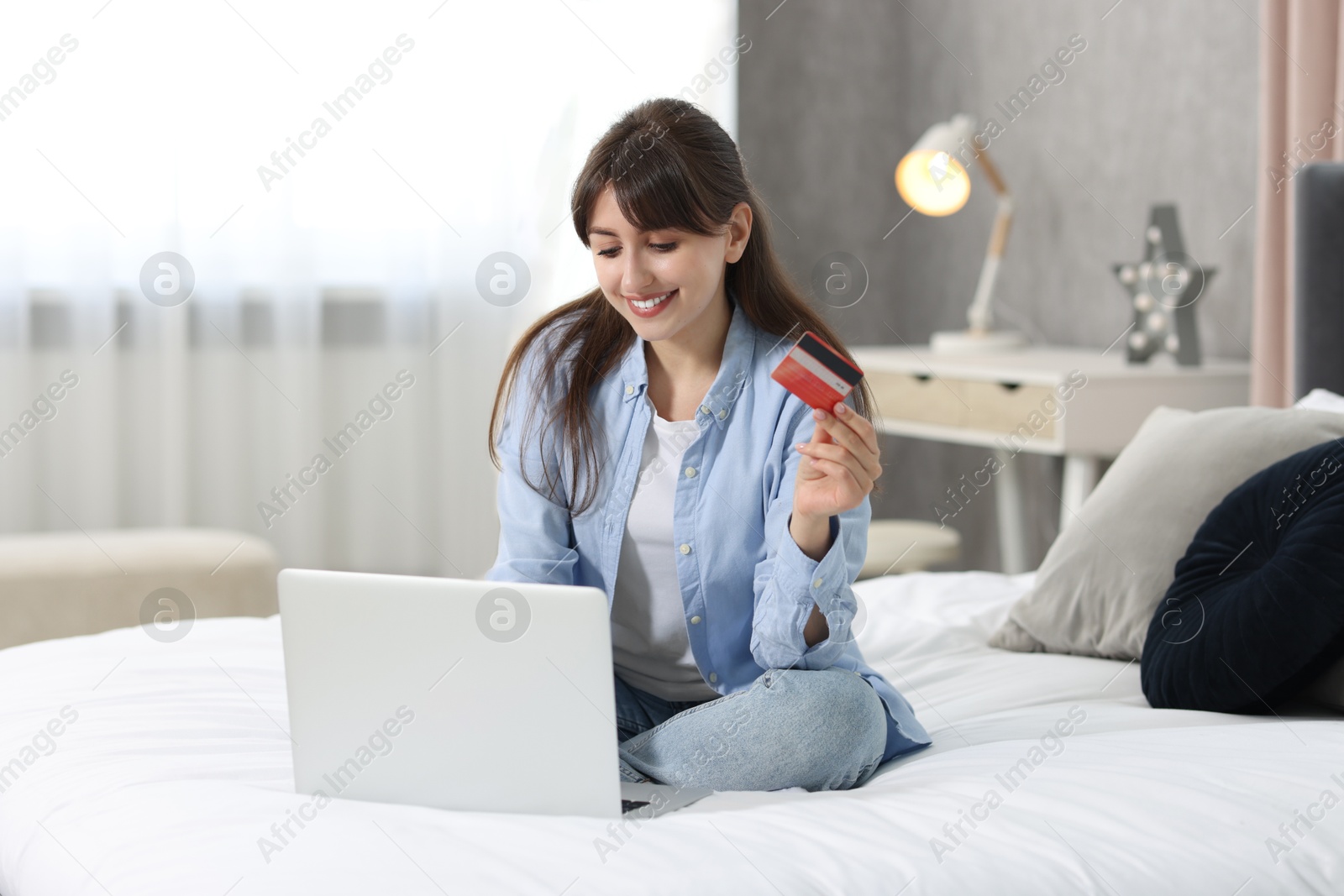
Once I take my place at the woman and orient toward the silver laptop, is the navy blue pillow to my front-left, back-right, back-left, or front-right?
back-left

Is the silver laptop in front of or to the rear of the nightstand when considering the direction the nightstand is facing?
in front

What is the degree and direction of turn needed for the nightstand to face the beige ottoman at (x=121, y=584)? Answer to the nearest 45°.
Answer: approximately 45° to its right

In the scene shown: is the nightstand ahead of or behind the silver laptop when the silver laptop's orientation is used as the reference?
ahead

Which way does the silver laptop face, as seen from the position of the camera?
facing away from the viewer and to the right of the viewer

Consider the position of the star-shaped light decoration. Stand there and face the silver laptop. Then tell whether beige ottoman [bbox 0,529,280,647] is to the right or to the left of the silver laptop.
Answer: right

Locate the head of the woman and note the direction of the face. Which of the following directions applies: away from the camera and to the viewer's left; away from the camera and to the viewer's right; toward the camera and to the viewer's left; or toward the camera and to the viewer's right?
toward the camera and to the viewer's left

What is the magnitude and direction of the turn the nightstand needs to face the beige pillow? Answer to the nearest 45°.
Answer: approximately 45° to its left

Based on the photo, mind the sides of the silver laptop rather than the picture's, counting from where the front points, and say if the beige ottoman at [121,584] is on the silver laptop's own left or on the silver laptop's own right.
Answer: on the silver laptop's own left

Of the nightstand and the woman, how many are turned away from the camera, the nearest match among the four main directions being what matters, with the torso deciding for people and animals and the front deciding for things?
0

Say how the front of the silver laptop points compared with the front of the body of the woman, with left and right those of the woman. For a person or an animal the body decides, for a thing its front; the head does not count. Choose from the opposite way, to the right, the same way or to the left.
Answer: the opposite way
